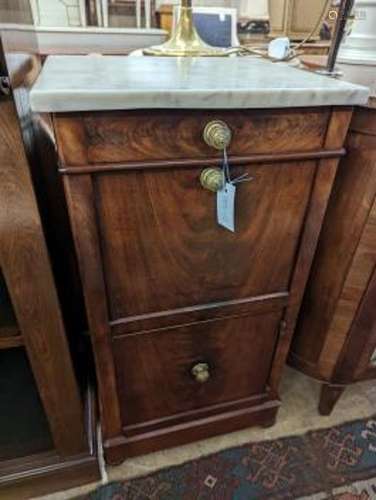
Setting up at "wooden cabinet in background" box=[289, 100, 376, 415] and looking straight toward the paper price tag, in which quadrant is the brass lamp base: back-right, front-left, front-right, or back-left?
front-right

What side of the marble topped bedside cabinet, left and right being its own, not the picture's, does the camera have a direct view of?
front

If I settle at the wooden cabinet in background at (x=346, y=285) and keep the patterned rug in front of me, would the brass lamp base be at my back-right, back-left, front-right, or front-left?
back-right

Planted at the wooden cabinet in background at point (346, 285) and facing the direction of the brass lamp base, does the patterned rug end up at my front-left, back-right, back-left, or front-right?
back-left
